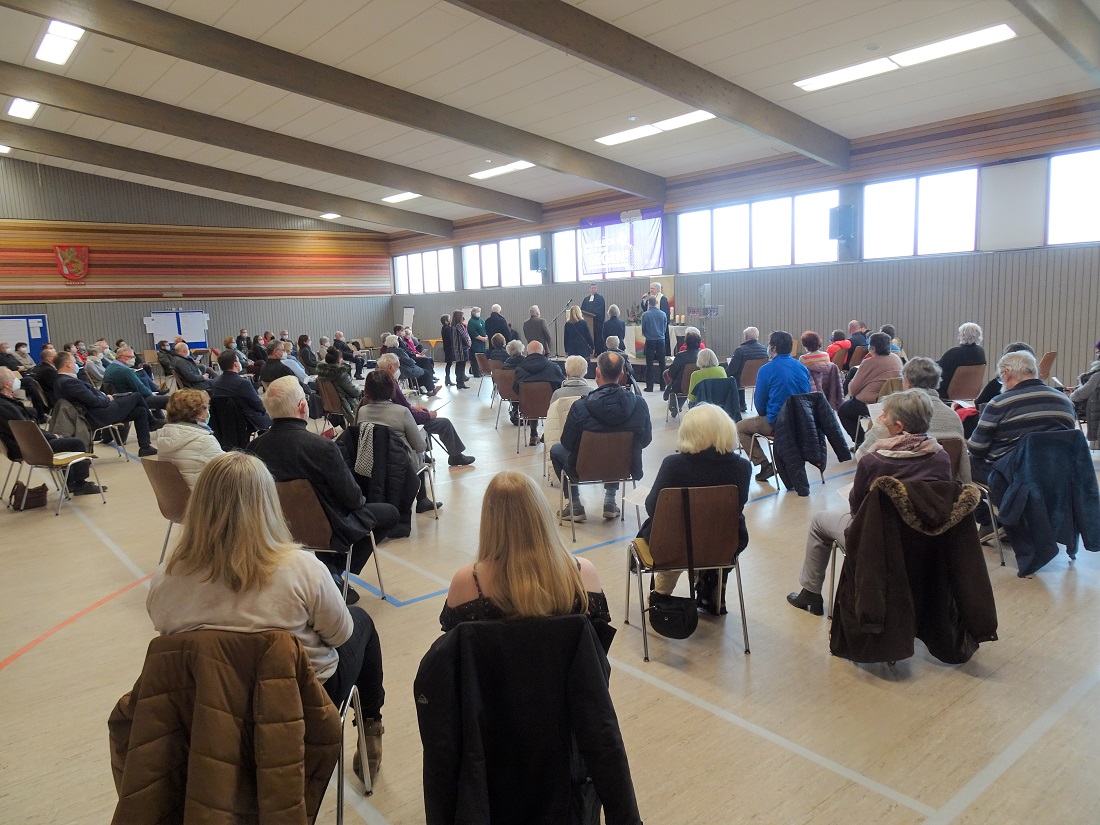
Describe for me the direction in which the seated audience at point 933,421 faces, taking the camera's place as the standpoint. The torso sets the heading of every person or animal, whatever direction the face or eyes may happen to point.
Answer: facing away from the viewer and to the left of the viewer

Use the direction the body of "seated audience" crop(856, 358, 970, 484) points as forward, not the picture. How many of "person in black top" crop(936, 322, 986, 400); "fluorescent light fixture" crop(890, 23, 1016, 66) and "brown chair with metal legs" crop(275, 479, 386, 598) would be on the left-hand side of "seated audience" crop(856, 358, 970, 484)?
1

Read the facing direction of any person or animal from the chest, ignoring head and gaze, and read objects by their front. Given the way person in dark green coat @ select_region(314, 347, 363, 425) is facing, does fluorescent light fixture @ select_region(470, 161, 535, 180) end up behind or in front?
in front

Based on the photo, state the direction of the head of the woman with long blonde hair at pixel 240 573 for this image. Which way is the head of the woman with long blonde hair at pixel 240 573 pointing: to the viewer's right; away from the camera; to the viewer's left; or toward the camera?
away from the camera

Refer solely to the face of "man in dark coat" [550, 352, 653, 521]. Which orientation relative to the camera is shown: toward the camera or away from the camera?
away from the camera

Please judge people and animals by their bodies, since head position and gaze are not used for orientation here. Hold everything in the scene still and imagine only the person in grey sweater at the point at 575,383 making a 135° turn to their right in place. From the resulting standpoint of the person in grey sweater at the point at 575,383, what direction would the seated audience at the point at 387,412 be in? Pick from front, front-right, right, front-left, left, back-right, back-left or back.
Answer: right

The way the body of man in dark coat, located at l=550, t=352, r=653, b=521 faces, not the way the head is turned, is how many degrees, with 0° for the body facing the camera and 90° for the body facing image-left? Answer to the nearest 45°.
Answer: approximately 180°

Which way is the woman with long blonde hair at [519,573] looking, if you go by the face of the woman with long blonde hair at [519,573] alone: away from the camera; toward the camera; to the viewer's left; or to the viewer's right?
away from the camera

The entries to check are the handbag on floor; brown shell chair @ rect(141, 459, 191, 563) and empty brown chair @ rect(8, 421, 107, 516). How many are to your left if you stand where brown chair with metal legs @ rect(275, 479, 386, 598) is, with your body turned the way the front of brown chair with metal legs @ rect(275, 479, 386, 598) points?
3

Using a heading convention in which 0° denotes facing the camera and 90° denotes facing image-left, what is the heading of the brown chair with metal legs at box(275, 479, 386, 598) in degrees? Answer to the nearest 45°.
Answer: approximately 225°

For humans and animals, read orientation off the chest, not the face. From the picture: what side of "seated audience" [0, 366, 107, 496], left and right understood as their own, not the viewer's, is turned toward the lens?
right

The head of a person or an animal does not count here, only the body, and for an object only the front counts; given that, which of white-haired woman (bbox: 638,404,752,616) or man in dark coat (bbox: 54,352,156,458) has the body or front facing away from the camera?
the white-haired woman

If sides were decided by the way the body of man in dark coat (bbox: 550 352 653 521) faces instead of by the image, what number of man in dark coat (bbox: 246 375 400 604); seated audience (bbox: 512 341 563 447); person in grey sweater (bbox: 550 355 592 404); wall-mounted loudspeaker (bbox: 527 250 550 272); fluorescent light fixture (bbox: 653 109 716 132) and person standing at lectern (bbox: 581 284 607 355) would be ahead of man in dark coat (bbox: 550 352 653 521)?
5

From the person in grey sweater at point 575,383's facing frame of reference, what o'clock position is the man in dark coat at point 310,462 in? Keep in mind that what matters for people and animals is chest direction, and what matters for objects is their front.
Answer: The man in dark coat is roughly at 7 o'clock from the person in grey sweater.

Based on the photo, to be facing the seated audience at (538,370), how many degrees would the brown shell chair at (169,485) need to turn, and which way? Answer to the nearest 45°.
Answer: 0° — it already faces them

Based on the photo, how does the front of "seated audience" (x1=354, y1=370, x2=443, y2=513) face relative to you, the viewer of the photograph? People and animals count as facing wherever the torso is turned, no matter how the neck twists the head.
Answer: facing away from the viewer and to the right of the viewer

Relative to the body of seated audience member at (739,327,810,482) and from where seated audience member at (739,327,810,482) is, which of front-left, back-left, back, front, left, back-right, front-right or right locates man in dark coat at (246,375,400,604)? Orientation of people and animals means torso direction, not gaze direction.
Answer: left

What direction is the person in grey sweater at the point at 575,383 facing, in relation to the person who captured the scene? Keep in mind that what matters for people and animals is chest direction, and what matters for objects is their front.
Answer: facing away from the viewer

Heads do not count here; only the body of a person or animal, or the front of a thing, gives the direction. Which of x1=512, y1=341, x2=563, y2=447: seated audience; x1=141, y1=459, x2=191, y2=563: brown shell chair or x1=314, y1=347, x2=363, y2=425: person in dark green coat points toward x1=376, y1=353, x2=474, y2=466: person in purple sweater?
the brown shell chair

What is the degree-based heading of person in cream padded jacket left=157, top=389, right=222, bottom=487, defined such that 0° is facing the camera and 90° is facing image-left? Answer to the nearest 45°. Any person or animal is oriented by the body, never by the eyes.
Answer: approximately 225°

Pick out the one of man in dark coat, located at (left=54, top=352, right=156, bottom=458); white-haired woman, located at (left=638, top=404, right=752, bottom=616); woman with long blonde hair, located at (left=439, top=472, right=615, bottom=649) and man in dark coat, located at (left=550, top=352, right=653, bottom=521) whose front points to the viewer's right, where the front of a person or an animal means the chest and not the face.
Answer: man in dark coat, located at (left=54, top=352, right=156, bottom=458)

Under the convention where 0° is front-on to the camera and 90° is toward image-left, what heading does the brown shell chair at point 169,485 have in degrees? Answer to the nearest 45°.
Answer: approximately 225°
